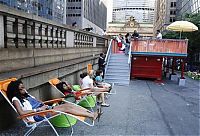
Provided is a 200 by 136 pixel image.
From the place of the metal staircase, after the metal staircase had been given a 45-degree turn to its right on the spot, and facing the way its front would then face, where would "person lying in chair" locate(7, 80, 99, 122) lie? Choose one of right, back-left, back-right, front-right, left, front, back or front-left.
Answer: front-left

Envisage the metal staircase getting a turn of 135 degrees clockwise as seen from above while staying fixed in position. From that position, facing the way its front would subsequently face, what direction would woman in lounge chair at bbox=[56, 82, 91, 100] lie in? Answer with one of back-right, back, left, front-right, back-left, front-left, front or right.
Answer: back-left

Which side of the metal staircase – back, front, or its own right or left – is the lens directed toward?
front
